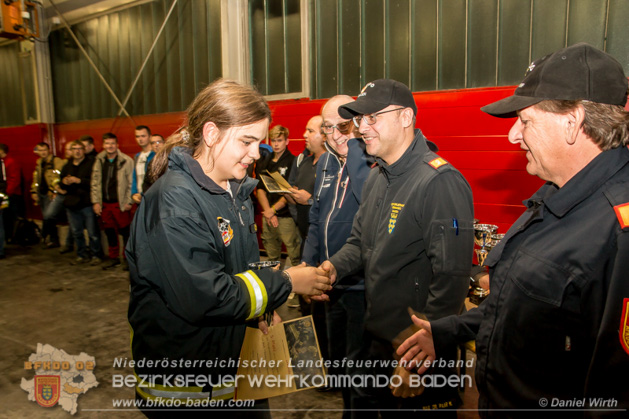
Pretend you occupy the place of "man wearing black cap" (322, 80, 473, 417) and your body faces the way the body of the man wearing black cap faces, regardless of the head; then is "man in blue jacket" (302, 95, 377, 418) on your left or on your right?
on your right

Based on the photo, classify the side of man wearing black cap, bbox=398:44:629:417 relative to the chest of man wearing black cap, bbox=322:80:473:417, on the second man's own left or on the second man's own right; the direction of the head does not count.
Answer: on the second man's own left

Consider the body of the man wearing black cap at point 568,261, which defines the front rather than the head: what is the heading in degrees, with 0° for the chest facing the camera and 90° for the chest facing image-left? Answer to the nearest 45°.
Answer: approximately 90°

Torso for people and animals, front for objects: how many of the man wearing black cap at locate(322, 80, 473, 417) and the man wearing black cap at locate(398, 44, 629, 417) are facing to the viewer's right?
0

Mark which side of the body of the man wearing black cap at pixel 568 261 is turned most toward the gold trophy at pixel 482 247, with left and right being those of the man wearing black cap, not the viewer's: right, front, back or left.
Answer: right

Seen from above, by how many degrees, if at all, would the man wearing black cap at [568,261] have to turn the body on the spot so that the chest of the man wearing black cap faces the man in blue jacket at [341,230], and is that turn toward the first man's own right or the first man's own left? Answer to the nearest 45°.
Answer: approximately 45° to the first man's own right

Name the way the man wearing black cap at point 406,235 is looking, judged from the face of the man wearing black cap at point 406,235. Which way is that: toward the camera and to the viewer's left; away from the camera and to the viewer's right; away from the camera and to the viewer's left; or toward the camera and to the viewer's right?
toward the camera and to the viewer's left

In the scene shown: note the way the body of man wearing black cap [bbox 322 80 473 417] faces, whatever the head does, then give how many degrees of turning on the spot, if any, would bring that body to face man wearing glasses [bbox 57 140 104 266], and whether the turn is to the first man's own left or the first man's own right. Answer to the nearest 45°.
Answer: approximately 90° to the first man's own right

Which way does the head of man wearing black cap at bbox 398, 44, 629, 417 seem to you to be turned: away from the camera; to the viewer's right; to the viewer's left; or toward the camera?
to the viewer's left

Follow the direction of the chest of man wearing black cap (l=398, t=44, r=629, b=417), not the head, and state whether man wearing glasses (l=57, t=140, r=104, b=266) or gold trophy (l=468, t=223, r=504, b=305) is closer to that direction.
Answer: the man wearing glasses
